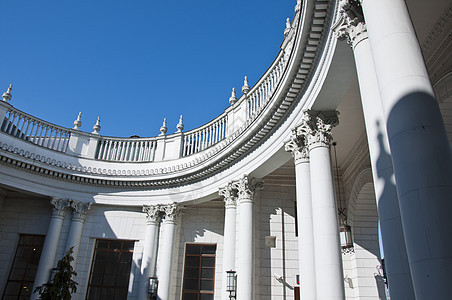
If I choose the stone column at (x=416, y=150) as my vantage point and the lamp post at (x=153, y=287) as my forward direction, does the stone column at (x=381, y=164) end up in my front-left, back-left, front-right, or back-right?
front-right

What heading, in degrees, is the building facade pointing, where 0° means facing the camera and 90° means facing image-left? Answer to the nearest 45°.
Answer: approximately 45°

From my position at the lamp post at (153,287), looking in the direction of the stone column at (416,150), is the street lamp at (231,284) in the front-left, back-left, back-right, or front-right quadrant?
front-left
